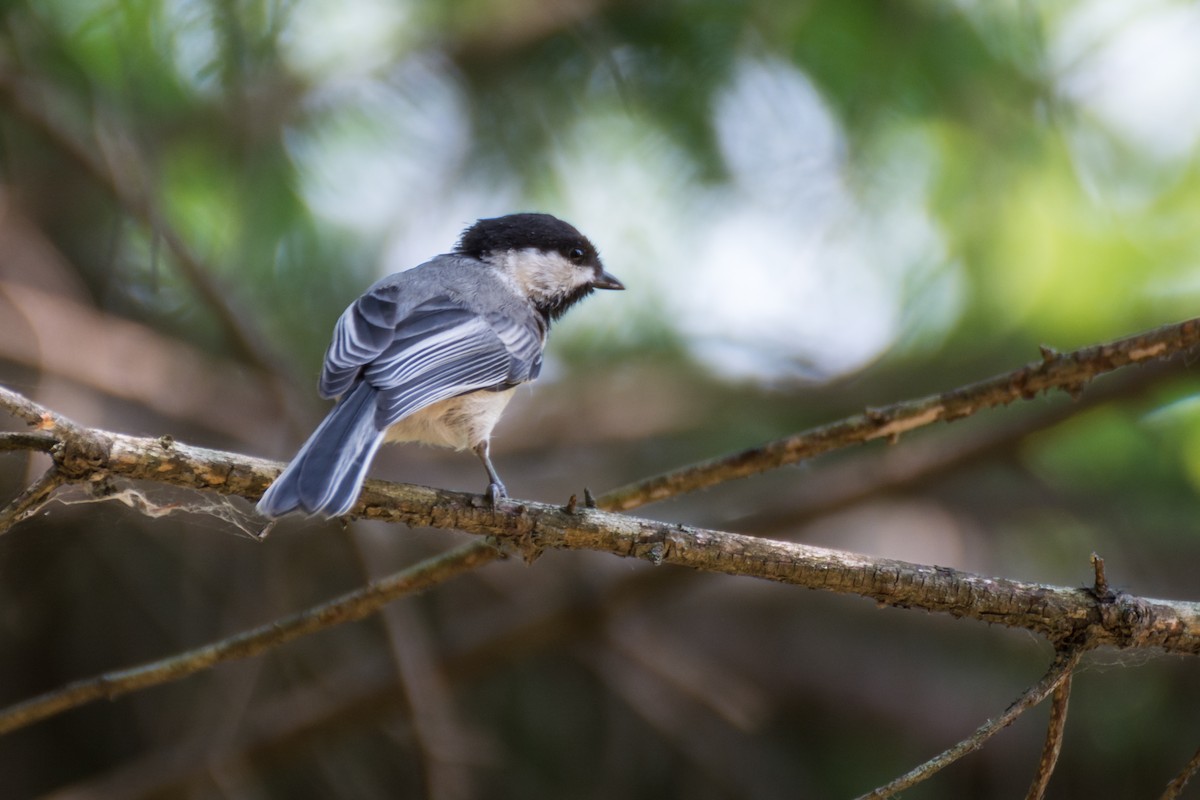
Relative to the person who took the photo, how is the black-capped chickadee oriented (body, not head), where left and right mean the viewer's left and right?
facing away from the viewer and to the right of the viewer

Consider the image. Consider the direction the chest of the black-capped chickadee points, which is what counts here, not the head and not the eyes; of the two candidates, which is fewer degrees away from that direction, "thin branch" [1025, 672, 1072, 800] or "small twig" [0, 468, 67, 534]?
the thin branch

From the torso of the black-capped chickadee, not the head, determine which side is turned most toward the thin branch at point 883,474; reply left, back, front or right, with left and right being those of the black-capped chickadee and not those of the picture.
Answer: front

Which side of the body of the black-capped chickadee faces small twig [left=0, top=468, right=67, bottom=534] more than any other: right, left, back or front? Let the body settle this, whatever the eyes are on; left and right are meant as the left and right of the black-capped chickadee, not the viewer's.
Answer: back

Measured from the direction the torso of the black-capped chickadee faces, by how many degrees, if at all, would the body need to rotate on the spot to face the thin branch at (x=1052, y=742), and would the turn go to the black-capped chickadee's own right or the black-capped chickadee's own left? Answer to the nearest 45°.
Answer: approximately 90° to the black-capped chickadee's own right

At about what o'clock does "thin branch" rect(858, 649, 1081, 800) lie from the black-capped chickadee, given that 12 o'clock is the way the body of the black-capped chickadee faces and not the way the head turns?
The thin branch is roughly at 3 o'clock from the black-capped chickadee.

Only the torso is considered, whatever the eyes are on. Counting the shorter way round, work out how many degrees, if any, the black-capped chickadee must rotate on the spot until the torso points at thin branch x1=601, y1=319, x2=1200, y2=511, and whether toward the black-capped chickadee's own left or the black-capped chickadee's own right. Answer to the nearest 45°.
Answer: approximately 45° to the black-capped chickadee's own right
